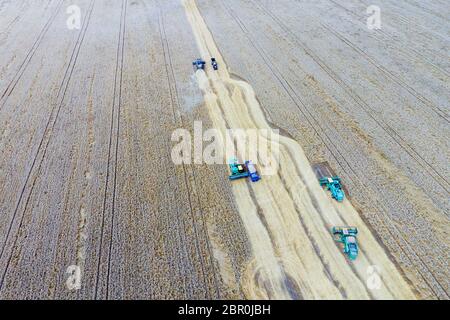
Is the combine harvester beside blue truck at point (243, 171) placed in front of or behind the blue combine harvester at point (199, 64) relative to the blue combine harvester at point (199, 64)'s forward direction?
behind

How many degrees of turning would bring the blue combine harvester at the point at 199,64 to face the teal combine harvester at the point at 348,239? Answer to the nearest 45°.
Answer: approximately 180°

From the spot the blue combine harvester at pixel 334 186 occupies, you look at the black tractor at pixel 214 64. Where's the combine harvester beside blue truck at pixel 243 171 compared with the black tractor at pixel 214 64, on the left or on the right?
left

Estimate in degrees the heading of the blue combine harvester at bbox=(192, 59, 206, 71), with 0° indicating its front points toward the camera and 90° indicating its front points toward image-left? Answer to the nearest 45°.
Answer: approximately 180°

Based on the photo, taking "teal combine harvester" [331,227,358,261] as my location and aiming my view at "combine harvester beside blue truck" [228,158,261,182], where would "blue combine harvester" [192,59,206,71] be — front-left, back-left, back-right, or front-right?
front-right

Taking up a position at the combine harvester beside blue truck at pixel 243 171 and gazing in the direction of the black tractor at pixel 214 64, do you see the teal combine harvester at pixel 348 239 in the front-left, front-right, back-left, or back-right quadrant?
back-right
